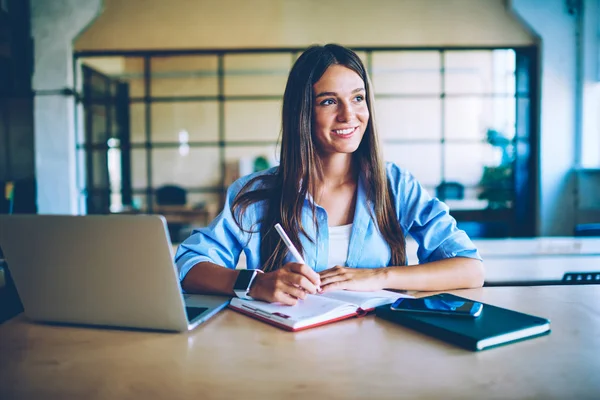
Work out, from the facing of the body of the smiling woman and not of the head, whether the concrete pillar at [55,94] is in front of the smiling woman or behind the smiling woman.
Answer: behind

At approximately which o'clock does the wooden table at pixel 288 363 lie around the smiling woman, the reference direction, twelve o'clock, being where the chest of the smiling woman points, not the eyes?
The wooden table is roughly at 12 o'clock from the smiling woman.

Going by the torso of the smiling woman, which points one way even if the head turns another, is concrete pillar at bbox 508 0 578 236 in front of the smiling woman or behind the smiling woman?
behind

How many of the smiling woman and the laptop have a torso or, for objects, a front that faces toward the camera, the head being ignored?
1

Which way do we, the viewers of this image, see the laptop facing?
facing away from the viewer and to the right of the viewer

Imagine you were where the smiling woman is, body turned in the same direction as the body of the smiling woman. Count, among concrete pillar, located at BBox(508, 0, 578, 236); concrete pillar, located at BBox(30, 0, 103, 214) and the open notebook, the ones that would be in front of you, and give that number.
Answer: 1

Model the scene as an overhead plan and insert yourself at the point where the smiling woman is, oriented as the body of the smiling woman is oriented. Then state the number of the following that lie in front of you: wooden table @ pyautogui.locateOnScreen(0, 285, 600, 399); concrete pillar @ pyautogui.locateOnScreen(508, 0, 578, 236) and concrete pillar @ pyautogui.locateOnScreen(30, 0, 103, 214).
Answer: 1
